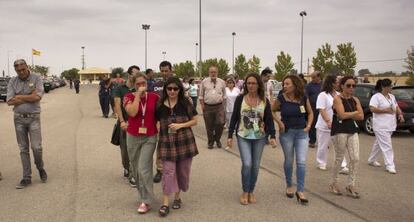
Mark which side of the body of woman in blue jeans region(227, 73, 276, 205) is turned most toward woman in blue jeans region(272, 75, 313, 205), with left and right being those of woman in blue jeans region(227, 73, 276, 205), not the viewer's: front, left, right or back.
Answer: left

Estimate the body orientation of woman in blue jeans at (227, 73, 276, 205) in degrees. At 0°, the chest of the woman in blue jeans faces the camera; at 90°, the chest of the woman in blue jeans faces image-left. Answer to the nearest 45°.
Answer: approximately 0°

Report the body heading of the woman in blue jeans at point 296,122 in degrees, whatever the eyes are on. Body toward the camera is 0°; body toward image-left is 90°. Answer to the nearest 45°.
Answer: approximately 0°

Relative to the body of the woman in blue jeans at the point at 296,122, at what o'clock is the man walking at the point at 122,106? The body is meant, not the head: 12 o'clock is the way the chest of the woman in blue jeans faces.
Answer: The man walking is roughly at 3 o'clock from the woman in blue jeans.

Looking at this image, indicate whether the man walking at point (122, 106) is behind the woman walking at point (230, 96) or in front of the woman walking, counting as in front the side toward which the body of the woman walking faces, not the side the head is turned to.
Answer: in front

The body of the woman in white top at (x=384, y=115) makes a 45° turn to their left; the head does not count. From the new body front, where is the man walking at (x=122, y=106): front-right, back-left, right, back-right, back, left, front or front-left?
back-right

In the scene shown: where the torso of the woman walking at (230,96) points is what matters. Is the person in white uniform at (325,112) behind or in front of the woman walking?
in front

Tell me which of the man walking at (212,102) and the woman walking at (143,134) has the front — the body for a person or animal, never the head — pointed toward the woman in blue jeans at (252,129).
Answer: the man walking

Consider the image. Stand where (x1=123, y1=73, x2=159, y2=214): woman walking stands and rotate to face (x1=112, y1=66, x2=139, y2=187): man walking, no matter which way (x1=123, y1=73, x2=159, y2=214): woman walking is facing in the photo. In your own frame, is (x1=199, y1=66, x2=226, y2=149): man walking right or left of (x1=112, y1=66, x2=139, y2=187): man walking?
right
